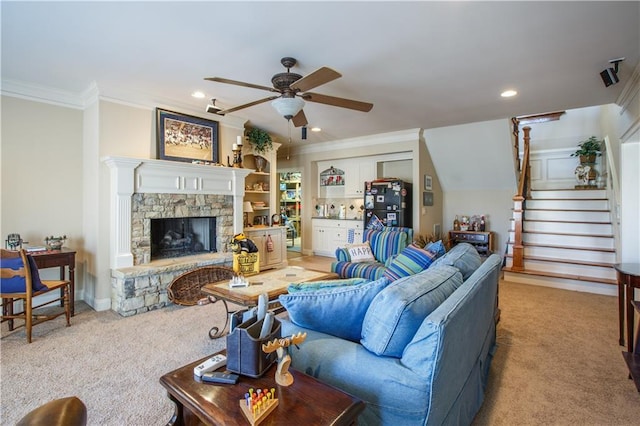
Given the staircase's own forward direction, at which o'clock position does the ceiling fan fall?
The ceiling fan is roughly at 1 o'clock from the staircase.

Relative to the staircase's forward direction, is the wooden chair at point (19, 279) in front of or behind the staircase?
in front

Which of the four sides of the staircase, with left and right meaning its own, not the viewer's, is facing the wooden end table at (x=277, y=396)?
front

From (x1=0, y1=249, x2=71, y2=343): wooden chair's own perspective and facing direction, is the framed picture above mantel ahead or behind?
ahead

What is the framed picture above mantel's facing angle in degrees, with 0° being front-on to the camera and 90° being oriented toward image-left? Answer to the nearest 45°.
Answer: approximately 315°

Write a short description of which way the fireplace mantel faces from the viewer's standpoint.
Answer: facing the viewer and to the right of the viewer

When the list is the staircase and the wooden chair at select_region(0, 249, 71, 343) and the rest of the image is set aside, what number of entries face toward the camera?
1

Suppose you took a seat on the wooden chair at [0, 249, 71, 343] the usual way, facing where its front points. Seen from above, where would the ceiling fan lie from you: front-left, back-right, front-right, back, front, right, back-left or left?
right

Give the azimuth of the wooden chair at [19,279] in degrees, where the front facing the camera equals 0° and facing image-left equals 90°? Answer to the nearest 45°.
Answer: approximately 225°

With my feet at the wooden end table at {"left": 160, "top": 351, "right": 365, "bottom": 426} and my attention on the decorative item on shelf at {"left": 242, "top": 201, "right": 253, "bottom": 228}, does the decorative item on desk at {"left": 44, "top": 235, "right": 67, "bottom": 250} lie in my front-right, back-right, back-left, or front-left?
front-left

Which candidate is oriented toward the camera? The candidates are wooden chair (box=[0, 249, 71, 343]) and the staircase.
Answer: the staircase

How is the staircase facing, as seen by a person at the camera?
facing the viewer

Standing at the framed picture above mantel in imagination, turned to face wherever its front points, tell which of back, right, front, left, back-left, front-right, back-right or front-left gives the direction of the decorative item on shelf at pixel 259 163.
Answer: left

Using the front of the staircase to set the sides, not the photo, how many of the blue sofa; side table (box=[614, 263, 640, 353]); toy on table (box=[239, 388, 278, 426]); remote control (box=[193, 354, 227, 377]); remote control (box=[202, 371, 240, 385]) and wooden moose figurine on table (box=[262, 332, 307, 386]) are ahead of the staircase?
6

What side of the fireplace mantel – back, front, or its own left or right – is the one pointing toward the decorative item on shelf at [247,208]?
left

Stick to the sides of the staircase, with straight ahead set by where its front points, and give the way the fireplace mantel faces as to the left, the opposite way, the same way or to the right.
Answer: to the left

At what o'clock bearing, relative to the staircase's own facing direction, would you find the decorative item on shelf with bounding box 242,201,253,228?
The decorative item on shelf is roughly at 2 o'clock from the staircase.

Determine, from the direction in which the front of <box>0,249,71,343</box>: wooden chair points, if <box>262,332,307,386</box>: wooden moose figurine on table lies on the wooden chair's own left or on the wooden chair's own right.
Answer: on the wooden chair's own right

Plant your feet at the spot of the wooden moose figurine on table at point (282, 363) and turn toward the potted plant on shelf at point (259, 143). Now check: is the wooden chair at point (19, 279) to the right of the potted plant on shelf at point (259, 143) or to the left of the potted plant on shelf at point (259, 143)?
left

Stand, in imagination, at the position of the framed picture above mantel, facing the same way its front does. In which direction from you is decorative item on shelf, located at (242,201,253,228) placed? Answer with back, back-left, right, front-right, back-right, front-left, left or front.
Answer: left
